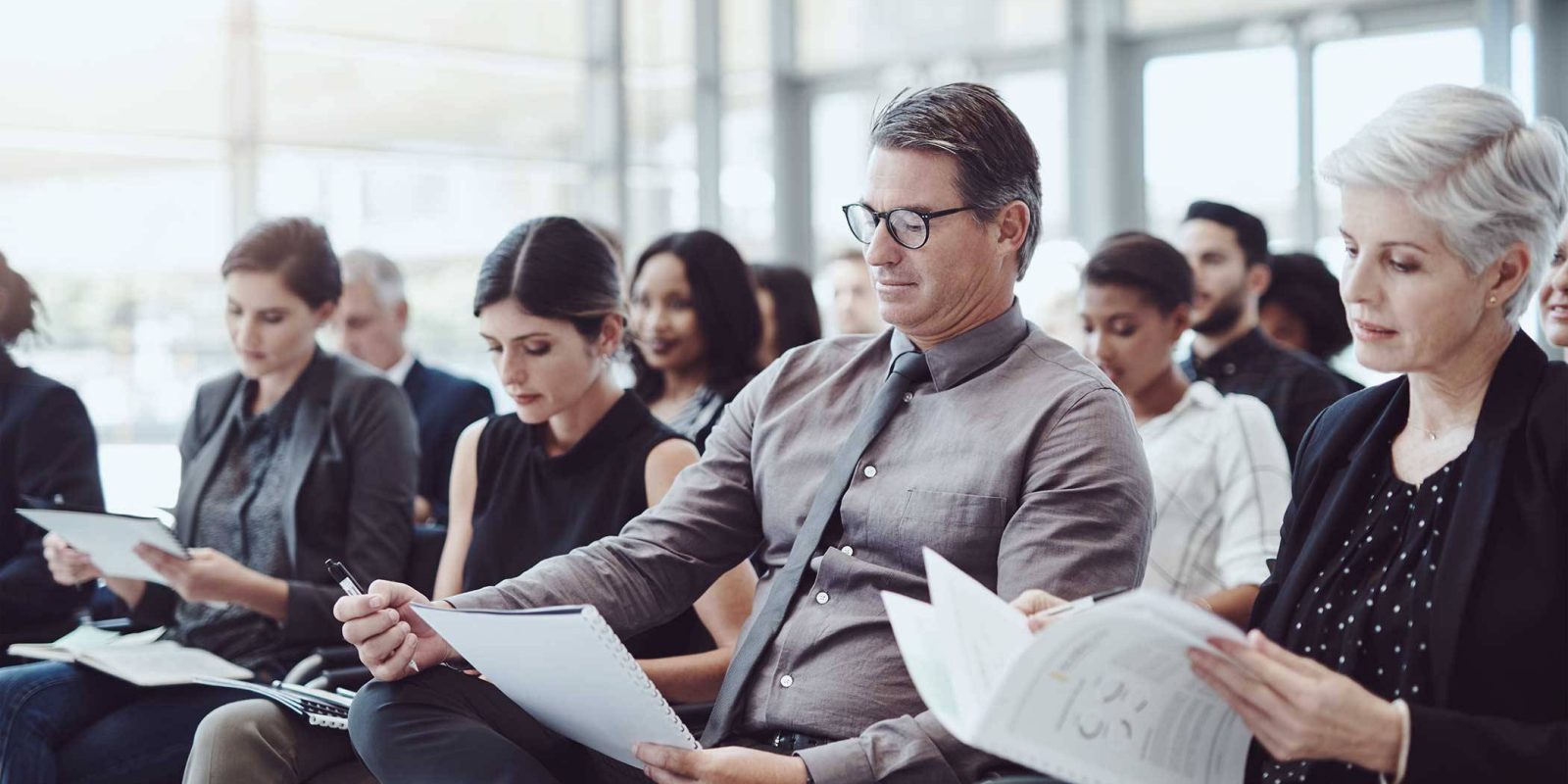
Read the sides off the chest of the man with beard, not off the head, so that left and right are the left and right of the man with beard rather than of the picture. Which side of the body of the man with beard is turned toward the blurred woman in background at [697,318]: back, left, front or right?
front

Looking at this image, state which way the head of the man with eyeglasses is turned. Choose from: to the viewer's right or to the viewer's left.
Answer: to the viewer's left

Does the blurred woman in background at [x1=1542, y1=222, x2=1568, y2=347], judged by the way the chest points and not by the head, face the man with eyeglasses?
yes

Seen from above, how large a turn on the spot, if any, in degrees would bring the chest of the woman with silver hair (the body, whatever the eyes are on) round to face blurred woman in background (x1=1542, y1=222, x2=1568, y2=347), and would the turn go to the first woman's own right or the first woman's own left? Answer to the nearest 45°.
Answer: approximately 135° to the first woman's own right

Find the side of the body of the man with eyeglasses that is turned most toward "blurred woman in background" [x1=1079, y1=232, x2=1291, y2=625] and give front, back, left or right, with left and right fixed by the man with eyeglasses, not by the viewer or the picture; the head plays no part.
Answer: back

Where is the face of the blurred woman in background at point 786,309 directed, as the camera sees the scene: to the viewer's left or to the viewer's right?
to the viewer's left

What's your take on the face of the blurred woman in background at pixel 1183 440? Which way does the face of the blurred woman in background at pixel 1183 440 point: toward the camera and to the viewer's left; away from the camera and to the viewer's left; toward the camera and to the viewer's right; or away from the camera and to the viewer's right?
toward the camera and to the viewer's left

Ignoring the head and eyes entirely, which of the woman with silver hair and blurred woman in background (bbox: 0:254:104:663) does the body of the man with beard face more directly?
the blurred woman in background

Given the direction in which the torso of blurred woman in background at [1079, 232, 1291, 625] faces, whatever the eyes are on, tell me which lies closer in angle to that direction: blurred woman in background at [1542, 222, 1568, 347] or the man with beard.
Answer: the blurred woman in background

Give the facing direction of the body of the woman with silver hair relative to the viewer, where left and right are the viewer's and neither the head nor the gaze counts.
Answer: facing the viewer and to the left of the viewer
